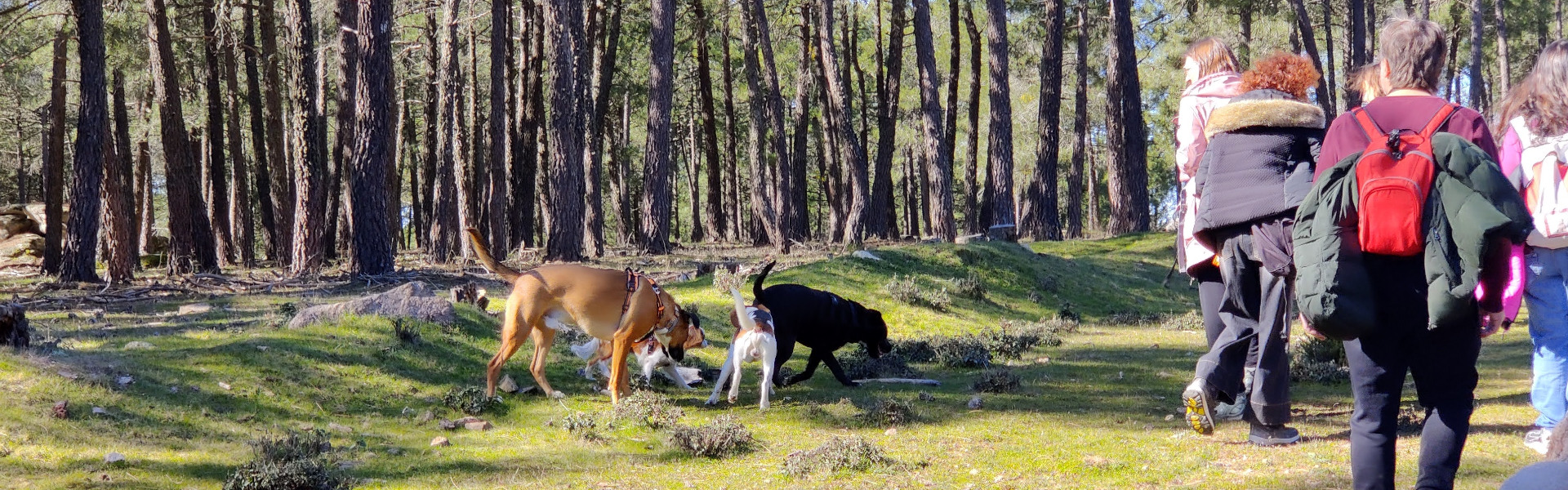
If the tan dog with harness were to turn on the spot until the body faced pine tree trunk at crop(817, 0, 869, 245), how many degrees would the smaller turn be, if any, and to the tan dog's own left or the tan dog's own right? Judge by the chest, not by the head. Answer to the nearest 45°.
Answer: approximately 45° to the tan dog's own left

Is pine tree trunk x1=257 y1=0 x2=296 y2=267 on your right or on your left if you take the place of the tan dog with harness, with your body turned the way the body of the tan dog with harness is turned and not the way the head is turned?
on your left

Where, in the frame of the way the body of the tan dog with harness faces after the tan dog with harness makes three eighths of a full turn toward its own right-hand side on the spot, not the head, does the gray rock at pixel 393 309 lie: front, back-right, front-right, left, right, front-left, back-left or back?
right

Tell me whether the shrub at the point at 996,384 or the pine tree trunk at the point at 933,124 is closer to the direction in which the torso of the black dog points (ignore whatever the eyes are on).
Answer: the shrub

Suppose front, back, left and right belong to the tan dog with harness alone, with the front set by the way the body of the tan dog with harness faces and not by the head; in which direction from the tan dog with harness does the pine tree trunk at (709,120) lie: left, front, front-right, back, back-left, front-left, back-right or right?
left

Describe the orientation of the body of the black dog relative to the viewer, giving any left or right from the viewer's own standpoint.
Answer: facing to the right of the viewer

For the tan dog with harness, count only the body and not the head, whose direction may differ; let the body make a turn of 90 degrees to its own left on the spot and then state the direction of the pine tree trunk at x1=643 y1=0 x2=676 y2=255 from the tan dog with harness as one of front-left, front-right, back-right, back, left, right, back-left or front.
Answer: front

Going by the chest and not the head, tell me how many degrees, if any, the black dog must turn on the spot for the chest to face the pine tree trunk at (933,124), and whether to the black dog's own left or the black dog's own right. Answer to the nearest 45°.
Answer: approximately 90° to the black dog's own left

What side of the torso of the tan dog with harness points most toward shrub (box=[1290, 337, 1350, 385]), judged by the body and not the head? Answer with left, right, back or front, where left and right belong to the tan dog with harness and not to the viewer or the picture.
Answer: front

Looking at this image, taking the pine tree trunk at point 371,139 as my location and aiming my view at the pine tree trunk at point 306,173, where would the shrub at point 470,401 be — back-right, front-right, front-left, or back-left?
back-left

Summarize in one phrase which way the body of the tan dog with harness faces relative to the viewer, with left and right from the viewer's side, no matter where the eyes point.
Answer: facing to the right of the viewer

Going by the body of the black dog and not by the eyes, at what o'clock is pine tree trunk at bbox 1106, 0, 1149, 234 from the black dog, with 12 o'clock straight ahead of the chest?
The pine tree trunk is roughly at 10 o'clock from the black dog.

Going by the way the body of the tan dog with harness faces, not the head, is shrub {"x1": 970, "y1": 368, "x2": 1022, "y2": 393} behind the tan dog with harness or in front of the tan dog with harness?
in front

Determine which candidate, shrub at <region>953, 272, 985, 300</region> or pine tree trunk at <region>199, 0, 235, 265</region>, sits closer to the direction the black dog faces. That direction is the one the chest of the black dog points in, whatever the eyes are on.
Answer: the shrub
